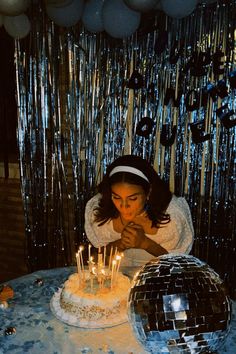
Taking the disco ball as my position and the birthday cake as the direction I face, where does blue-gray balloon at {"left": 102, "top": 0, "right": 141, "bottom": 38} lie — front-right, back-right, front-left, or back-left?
front-right

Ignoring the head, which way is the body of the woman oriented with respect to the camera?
toward the camera

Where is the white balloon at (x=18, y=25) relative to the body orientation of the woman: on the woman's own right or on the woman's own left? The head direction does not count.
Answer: on the woman's own right

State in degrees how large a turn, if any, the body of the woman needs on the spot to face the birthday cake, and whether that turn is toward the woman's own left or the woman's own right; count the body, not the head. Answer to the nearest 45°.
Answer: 0° — they already face it

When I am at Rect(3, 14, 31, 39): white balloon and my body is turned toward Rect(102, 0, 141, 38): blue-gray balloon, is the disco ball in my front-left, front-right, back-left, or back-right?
front-right

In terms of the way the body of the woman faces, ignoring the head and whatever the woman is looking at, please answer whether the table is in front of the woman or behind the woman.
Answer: in front

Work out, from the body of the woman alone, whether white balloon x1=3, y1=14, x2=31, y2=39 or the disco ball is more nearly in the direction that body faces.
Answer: the disco ball
